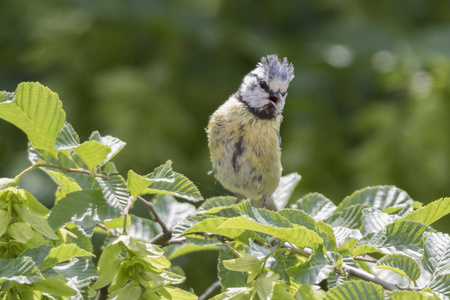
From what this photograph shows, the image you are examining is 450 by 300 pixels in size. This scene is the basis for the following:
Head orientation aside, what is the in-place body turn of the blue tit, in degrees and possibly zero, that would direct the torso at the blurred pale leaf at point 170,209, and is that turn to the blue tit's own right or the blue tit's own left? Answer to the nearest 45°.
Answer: approximately 90° to the blue tit's own right

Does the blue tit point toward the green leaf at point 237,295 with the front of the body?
yes

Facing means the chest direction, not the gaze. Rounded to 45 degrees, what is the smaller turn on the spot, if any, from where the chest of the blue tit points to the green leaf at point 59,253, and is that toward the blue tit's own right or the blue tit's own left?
approximately 90° to the blue tit's own right

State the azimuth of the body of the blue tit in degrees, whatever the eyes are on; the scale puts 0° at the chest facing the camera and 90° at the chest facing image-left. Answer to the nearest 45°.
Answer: approximately 0°
